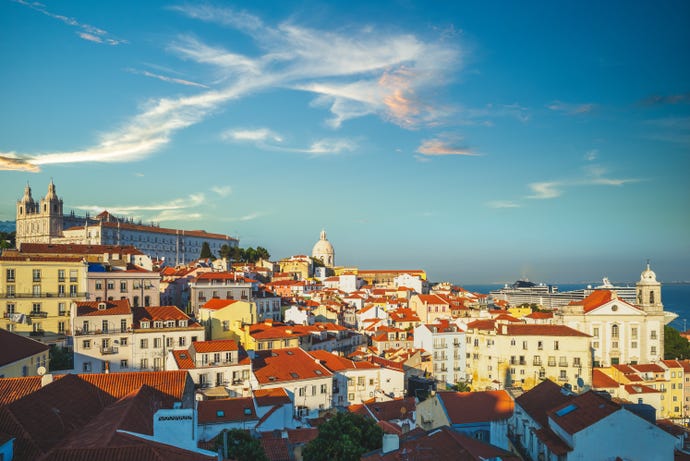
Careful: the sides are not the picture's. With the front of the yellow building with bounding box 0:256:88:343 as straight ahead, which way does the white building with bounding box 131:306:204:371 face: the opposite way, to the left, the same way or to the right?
the same way

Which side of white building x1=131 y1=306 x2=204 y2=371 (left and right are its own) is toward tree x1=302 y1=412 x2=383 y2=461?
front

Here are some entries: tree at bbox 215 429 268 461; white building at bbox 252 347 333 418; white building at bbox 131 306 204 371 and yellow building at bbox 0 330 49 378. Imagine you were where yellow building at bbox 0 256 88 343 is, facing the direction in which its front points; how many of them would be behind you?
0

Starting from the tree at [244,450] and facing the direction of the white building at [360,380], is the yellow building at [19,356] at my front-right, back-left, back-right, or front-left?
front-left

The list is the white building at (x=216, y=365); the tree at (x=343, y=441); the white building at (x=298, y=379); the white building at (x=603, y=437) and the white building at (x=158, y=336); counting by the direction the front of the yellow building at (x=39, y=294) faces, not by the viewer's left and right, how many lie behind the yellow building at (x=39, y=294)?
0

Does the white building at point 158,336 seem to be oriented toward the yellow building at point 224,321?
no

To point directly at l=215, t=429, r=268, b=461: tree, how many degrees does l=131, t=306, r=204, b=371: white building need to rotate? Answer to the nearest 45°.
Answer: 0° — it already faces it

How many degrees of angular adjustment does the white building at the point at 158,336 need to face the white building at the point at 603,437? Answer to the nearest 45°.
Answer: approximately 45° to its left

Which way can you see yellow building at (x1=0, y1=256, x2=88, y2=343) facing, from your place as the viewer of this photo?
facing the viewer

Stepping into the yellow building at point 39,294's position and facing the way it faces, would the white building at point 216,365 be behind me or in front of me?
in front

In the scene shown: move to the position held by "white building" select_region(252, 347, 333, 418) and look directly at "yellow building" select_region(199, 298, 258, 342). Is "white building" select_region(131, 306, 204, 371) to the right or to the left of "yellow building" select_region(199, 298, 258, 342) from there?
left

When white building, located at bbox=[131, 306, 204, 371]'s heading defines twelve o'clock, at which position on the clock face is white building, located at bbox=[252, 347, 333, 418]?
white building, located at bbox=[252, 347, 333, 418] is roughly at 10 o'clock from white building, located at bbox=[131, 306, 204, 371].

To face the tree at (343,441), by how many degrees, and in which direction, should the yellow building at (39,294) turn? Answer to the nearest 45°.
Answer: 0° — it already faces it

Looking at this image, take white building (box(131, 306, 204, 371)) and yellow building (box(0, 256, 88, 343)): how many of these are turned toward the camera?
2

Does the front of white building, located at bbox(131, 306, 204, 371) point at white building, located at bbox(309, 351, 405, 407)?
no

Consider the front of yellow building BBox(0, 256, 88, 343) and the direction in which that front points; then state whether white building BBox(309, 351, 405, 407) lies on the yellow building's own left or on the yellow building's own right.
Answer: on the yellow building's own left

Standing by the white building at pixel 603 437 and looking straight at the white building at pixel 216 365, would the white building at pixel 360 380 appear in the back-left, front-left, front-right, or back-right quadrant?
front-right

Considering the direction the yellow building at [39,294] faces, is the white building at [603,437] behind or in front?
in front

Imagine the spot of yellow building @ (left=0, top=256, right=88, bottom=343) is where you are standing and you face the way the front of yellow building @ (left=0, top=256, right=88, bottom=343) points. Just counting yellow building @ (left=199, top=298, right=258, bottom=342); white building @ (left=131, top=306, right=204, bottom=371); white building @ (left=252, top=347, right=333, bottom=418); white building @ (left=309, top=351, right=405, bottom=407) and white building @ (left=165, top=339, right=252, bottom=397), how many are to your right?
0
